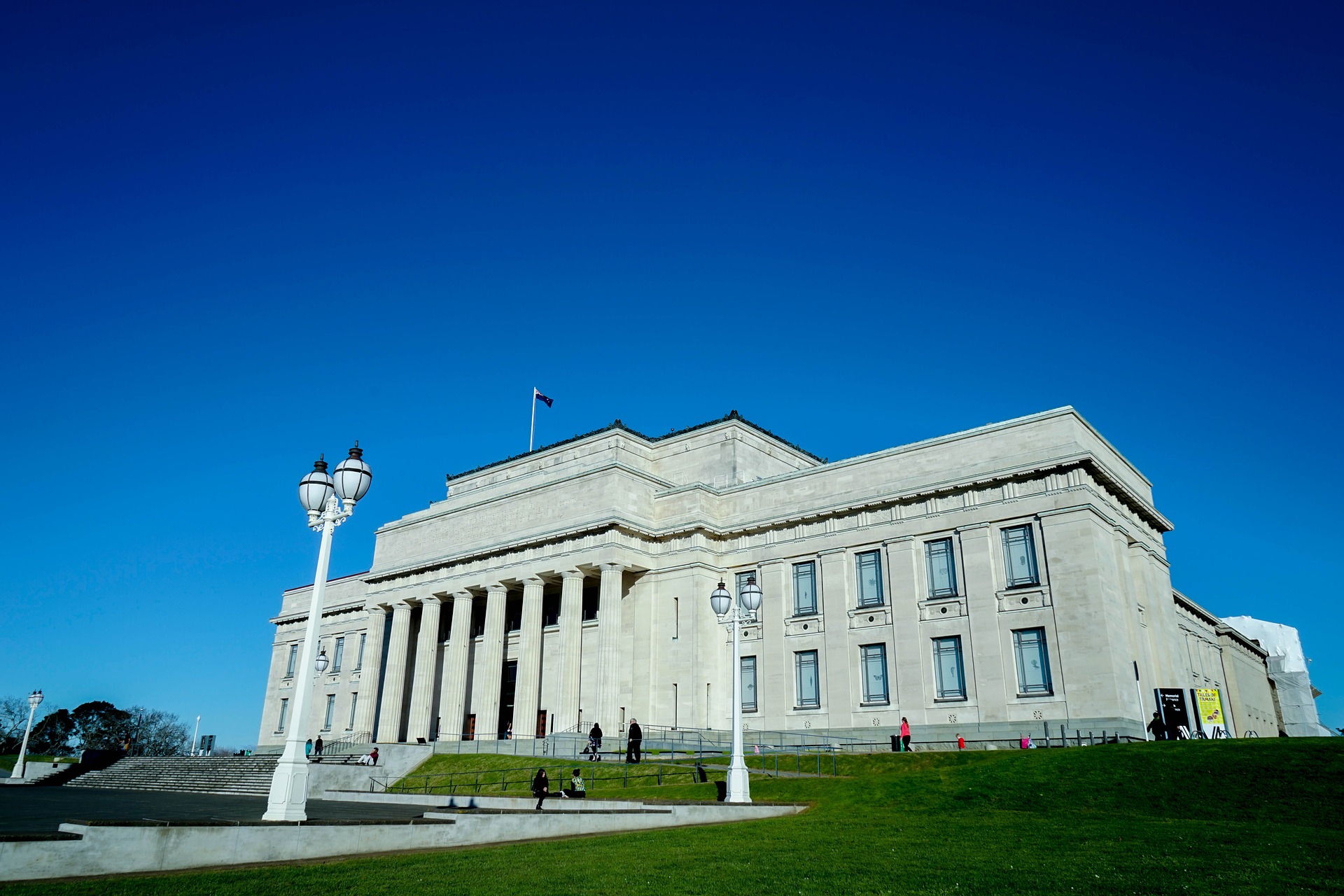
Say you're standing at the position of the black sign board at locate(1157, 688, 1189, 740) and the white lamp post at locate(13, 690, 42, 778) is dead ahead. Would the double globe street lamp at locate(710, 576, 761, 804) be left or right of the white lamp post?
left

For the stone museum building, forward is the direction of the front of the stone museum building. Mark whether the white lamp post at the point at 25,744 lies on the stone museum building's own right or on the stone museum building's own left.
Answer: on the stone museum building's own right

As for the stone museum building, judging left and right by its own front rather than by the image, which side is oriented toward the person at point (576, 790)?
front

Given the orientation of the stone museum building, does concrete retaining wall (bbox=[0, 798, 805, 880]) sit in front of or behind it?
in front

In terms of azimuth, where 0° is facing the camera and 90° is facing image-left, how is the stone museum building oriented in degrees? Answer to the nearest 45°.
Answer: approximately 45°

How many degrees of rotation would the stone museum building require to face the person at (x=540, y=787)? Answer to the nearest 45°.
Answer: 0° — it already faces them

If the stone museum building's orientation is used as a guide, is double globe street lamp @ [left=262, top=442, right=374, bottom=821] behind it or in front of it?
in front

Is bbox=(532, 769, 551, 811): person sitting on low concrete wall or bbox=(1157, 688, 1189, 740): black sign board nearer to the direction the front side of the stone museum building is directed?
the person sitting on low concrete wall
